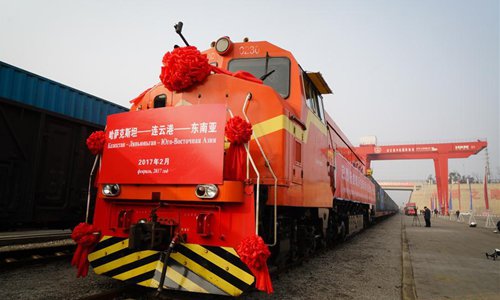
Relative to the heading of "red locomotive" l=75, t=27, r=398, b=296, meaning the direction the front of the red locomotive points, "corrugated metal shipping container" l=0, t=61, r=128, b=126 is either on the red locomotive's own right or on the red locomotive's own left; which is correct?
on the red locomotive's own right

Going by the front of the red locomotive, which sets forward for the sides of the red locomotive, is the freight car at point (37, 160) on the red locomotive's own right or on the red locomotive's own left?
on the red locomotive's own right

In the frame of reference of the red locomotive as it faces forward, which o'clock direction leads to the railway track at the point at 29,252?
The railway track is roughly at 3 o'clock from the red locomotive.

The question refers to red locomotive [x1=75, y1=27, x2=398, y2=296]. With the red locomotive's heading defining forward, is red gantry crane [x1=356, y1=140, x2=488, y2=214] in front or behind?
behind

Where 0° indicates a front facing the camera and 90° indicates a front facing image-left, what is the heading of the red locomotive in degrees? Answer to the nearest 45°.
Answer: approximately 45°
